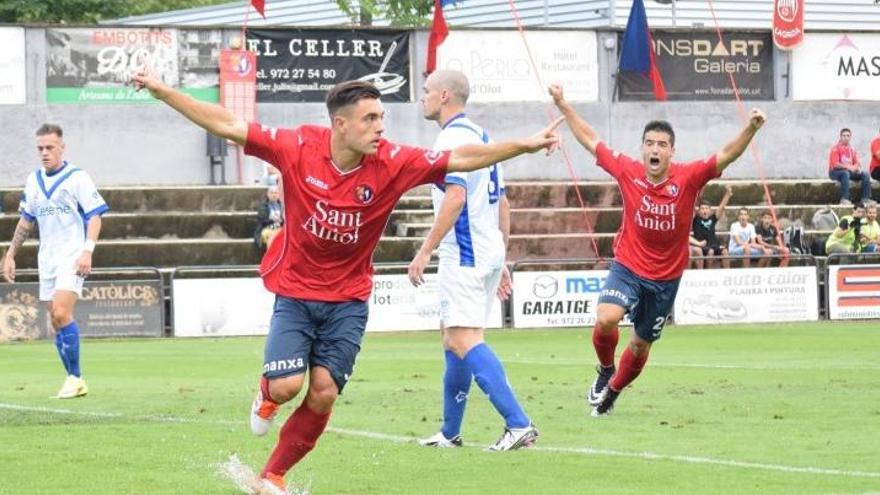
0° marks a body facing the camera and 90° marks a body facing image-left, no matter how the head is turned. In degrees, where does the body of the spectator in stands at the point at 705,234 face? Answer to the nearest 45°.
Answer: approximately 0°

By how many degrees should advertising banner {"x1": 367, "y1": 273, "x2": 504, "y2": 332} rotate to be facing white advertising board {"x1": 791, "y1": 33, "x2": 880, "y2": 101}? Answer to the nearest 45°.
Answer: approximately 135° to its left

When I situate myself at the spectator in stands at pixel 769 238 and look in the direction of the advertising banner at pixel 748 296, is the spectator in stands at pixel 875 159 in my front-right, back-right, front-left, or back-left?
back-left

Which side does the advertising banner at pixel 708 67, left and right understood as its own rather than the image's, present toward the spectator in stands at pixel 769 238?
front

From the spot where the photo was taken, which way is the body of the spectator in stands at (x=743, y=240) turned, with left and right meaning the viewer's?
facing the viewer

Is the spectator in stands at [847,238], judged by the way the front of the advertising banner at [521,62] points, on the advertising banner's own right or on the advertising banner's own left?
on the advertising banner's own left

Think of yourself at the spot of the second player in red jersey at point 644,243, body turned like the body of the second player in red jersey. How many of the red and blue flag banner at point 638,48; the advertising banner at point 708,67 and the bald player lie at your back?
2

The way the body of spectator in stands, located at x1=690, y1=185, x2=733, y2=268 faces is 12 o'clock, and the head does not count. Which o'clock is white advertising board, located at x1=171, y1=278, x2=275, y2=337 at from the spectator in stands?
The white advertising board is roughly at 2 o'clock from the spectator in stands.

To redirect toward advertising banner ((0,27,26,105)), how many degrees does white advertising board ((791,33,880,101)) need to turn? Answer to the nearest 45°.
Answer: approximately 45° to its right

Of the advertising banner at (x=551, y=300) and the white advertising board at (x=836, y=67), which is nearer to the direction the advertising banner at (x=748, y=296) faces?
the advertising banner

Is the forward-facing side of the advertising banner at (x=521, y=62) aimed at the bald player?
yes
